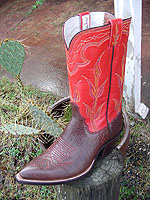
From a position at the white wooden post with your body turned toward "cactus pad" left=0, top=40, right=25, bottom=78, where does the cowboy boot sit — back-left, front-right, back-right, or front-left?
front-left

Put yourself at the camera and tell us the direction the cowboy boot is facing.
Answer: facing the viewer and to the left of the viewer

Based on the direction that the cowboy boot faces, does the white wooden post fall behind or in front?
behind

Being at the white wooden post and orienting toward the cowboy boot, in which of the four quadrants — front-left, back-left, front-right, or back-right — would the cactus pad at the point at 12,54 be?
front-right
